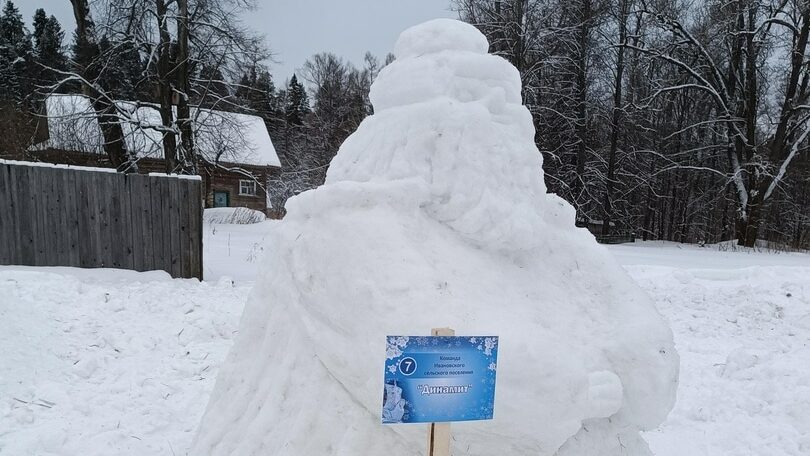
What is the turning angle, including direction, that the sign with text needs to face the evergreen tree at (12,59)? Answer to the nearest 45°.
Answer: approximately 135° to its right

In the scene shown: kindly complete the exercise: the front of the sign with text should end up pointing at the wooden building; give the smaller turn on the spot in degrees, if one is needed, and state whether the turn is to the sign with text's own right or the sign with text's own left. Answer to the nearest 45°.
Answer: approximately 135° to the sign with text's own right

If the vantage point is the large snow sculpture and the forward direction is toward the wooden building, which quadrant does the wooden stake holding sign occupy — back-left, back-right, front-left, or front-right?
back-left

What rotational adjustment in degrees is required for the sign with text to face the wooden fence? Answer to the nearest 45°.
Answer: approximately 135° to its right

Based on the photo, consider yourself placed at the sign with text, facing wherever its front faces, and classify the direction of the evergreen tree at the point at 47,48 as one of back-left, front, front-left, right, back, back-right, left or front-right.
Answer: back-right

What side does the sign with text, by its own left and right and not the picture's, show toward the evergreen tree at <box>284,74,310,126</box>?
back

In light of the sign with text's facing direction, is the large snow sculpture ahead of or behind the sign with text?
behind

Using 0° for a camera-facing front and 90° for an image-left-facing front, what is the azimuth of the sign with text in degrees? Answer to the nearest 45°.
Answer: approximately 0°
